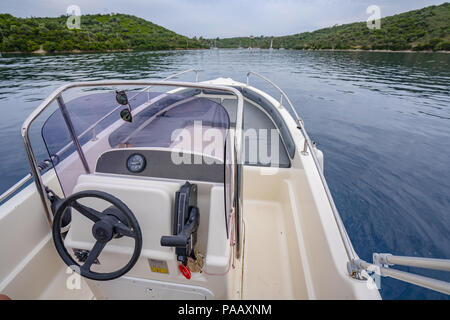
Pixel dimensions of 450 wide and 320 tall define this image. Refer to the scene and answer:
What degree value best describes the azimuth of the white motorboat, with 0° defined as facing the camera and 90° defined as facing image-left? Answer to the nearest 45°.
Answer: approximately 180°
